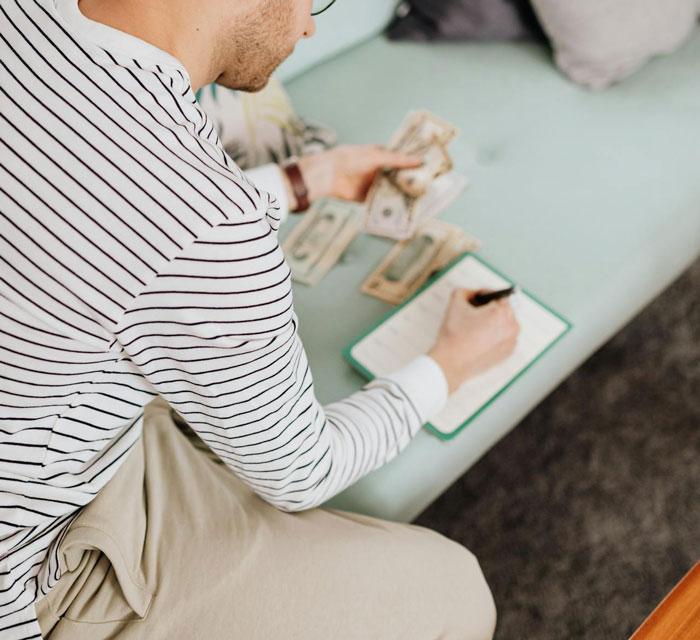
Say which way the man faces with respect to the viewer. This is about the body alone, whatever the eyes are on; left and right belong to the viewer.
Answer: facing away from the viewer and to the right of the viewer

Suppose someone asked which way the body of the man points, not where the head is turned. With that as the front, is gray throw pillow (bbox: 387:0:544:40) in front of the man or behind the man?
in front

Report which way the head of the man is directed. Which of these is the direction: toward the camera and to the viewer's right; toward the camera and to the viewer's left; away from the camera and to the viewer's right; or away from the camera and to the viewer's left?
away from the camera and to the viewer's right

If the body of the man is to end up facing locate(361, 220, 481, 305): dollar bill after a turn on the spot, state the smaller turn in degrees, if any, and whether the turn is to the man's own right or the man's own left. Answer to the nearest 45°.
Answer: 0° — they already face it
